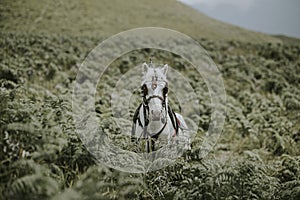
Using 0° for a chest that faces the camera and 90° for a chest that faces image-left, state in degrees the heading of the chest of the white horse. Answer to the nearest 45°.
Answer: approximately 0°
